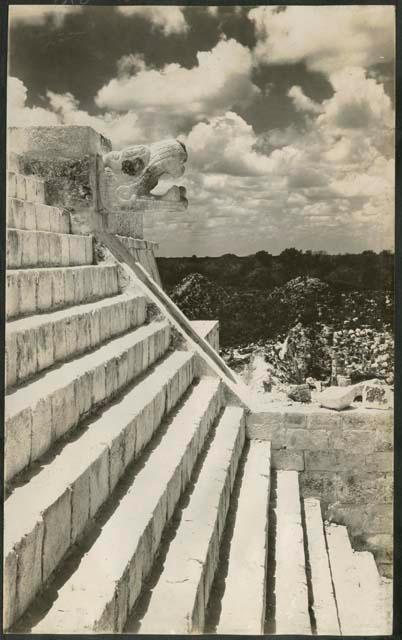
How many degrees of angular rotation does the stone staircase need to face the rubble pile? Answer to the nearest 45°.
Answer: approximately 90° to its left

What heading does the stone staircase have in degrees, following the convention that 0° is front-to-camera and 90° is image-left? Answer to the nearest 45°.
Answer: approximately 270°

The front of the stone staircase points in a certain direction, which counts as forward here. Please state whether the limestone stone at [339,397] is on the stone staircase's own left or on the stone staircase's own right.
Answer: on the stone staircase's own left

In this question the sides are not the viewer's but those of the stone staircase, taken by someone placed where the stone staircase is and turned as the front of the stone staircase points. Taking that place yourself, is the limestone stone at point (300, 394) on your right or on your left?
on your left
